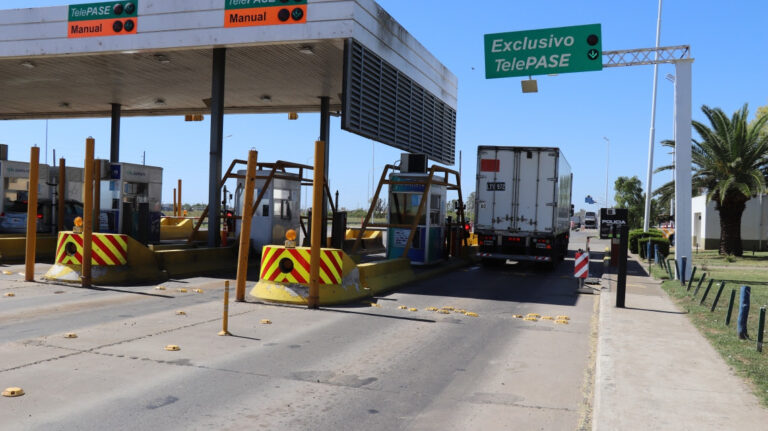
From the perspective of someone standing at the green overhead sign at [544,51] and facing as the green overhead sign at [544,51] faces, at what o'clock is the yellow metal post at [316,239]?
The yellow metal post is roughly at 1 o'clock from the green overhead sign.

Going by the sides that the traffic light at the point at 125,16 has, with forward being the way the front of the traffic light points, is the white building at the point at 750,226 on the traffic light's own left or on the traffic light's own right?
on the traffic light's own left

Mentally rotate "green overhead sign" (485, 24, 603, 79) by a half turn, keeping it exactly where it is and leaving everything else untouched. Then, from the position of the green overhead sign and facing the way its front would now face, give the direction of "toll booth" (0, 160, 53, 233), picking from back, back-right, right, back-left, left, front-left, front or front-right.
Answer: left

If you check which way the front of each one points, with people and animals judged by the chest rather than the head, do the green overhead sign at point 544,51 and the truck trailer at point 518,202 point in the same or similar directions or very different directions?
very different directions

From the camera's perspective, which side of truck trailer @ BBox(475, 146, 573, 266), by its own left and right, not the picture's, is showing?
back

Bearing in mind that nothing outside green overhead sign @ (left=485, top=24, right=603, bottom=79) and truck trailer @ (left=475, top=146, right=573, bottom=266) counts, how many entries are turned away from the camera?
1

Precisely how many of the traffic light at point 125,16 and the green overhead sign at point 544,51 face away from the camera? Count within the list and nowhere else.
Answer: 0

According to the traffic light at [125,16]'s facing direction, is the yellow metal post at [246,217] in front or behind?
in front
